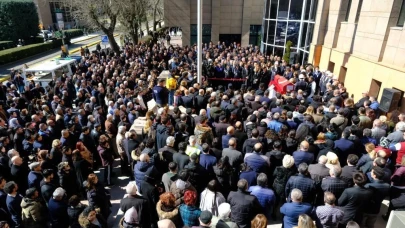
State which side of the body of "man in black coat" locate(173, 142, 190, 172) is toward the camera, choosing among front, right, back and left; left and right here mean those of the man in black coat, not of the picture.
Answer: back

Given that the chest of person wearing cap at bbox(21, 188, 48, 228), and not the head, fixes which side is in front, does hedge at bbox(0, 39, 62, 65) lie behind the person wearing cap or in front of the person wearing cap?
in front

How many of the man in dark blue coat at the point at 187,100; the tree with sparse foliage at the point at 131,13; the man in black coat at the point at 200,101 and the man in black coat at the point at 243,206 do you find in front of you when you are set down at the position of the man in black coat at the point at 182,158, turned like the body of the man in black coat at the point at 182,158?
3

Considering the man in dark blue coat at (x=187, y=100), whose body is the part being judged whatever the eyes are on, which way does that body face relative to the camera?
away from the camera

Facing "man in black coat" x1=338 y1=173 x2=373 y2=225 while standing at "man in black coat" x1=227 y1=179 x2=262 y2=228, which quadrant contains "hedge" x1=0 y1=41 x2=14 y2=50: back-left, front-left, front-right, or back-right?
back-left

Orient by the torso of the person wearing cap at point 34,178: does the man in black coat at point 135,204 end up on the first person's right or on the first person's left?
on the first person's right

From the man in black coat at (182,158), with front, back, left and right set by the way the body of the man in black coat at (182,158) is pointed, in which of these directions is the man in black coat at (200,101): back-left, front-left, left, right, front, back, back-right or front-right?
front

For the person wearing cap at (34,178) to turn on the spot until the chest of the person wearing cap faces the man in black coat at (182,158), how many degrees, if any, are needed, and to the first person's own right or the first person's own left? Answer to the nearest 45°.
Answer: approximately 45° to the first person's own right

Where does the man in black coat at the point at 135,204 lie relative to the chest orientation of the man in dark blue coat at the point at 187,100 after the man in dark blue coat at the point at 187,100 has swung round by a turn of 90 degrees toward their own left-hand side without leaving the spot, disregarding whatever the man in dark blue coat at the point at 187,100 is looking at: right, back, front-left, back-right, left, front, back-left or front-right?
left

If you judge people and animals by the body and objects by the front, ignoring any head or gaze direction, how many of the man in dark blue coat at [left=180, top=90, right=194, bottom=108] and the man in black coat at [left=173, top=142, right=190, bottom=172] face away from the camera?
2
